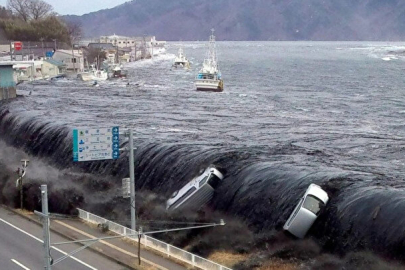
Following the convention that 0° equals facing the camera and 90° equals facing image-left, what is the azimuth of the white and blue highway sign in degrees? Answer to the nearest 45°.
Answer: approximately 0°

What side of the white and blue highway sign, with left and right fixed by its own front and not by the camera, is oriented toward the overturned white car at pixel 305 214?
left

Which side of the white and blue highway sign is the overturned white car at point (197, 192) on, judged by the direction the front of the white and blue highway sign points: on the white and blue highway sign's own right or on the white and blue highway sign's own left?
on the white and blue highway sign's own left
